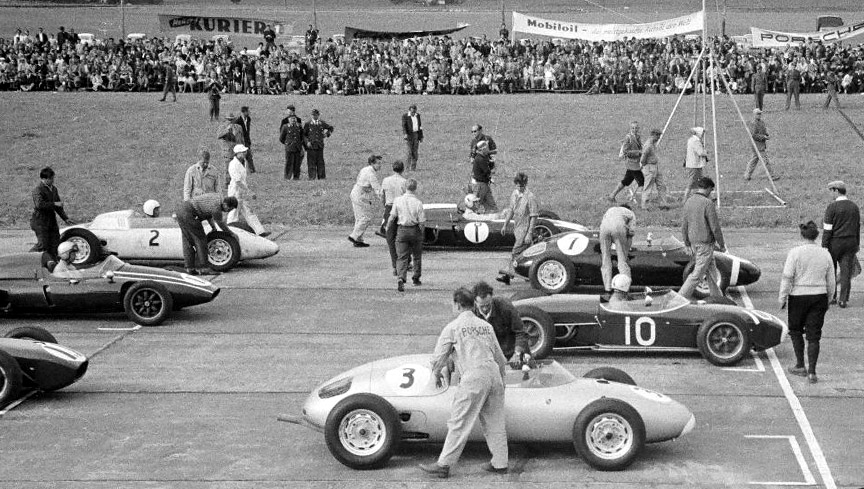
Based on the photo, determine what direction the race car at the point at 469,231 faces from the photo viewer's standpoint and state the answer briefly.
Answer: facing to the right of the viewer

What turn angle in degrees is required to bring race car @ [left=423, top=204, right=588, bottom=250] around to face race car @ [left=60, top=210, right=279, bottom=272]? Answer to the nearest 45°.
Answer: approximately 180°

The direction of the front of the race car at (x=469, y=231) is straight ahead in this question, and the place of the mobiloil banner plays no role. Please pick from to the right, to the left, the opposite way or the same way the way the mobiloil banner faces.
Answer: to the right

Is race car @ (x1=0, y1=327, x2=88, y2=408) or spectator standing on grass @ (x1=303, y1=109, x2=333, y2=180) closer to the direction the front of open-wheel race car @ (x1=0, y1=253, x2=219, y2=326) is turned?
the spectator standing on grass

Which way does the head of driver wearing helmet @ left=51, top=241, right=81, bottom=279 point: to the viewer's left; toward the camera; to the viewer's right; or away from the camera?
to the viewer's right

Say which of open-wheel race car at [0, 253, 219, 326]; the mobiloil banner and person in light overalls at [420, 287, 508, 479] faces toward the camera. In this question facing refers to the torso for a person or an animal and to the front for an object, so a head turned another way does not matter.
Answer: the mobiloil banner

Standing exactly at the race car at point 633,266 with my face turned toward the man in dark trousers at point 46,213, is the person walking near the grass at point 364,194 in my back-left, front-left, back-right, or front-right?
front-right

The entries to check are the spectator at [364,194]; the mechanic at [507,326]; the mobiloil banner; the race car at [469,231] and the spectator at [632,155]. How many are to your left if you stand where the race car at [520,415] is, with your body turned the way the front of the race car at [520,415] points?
5

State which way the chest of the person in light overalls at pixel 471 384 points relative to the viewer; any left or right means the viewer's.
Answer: facing away from the viewer and to the left of the viewer

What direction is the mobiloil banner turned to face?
toward the camera

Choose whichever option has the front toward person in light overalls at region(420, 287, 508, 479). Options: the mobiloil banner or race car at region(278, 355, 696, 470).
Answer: the mobiloil banner

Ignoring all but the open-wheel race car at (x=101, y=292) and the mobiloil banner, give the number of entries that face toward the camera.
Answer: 1

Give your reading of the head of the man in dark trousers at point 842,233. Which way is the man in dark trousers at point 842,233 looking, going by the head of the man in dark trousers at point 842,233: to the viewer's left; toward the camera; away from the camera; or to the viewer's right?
to the viewer's left

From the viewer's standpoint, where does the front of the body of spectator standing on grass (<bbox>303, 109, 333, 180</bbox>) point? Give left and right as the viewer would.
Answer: facing the viewer

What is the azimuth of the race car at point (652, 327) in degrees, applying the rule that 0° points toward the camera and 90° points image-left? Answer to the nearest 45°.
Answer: approximately 270°

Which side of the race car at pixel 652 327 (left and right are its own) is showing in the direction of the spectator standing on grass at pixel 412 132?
left

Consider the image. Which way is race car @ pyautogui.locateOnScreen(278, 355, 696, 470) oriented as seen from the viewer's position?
to the viewer's right

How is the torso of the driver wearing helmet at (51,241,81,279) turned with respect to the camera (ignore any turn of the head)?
to the viewer's right

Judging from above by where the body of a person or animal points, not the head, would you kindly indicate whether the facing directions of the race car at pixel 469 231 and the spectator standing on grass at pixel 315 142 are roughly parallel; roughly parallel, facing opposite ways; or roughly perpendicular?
roughly perpendicular

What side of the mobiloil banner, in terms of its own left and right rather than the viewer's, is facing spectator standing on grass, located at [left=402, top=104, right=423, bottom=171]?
front
